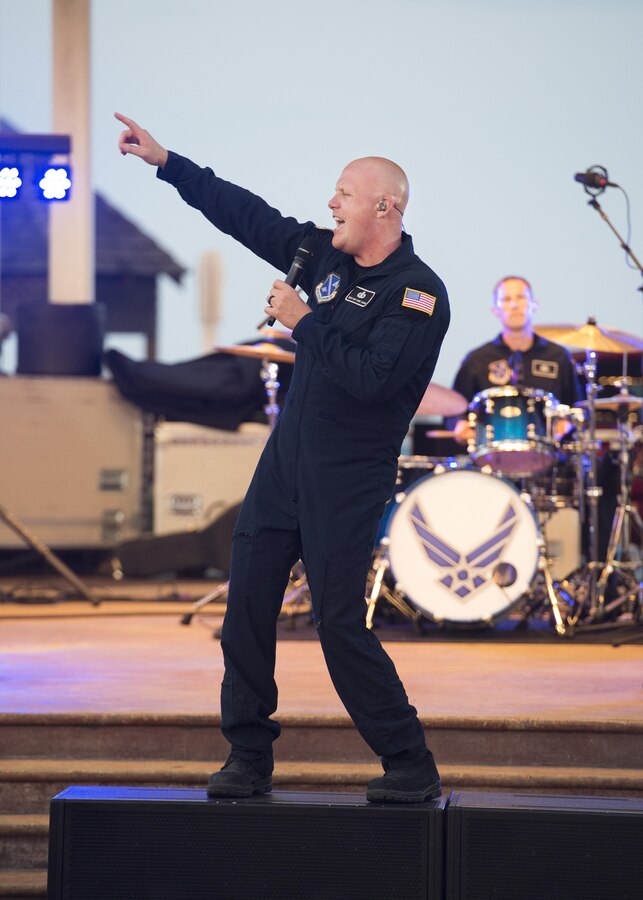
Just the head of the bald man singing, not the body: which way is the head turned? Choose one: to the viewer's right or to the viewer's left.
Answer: to the viewer's left

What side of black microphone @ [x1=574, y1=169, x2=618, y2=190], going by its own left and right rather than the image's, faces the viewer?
left

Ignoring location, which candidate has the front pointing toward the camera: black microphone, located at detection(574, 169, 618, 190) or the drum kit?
the drum kit

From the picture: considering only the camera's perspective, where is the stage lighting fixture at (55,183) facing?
facing the viewer

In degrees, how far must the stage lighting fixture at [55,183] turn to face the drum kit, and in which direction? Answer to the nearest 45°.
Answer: approximately 45° to its left

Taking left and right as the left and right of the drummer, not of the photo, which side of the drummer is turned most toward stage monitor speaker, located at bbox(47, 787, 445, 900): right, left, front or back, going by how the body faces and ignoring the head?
front

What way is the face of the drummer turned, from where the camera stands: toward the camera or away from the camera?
toward the camera

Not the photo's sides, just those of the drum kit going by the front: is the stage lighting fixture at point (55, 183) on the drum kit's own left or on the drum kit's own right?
on the drum kit's own right

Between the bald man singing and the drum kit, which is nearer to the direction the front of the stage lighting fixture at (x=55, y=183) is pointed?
the bald man singing

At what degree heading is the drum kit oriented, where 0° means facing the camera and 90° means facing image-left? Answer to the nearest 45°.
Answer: approximately 0°

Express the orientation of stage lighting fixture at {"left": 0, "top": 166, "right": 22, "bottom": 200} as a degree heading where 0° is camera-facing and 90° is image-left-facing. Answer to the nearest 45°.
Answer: approximately 0°

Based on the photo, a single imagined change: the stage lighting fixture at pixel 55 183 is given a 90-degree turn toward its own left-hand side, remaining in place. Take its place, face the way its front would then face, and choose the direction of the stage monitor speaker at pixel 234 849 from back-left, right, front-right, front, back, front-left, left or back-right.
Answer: right

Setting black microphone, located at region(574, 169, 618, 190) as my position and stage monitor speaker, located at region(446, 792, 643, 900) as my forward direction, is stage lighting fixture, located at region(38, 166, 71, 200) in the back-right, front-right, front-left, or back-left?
back-right
